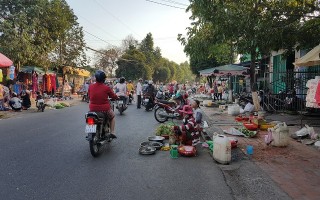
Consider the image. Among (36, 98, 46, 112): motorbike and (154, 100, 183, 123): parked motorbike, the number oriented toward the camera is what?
1

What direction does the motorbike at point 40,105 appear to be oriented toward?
toward the camera

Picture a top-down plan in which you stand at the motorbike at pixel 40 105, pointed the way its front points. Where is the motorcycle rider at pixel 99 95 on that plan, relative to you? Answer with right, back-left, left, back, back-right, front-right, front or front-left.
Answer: front

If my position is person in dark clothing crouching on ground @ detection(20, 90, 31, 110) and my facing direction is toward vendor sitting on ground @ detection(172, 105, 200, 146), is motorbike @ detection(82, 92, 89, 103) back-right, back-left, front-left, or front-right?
back-left

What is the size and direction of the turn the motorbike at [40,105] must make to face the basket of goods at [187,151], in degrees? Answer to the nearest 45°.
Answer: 0° — it already faces it

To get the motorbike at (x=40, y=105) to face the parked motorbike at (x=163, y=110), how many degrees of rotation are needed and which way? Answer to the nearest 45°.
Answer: approximately 45° to its left

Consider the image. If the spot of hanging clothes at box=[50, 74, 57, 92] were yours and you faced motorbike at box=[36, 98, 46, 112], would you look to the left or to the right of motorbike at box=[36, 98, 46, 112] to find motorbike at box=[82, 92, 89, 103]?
left

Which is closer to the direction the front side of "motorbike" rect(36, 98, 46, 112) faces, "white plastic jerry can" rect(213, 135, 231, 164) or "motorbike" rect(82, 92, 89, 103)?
the white plastic jerry can

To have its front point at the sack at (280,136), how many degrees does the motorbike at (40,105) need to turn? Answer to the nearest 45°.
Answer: approximately 45° to its left
